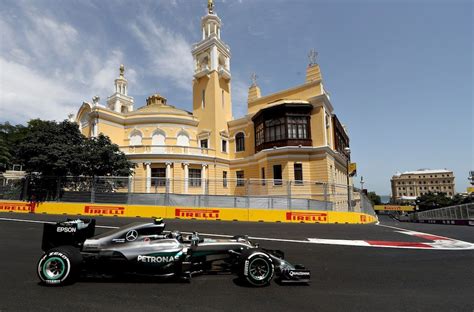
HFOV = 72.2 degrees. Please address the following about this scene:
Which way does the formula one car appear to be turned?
to the viewer's right

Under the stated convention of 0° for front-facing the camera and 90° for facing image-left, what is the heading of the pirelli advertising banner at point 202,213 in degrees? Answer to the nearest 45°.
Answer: approximately 0°

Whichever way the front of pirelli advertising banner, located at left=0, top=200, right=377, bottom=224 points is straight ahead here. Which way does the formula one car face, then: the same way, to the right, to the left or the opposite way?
to the left

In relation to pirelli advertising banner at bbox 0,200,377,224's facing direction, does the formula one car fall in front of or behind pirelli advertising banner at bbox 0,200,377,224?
in front

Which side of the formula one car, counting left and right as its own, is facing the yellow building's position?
left

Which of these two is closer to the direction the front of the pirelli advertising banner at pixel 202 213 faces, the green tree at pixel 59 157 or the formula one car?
the formula one car

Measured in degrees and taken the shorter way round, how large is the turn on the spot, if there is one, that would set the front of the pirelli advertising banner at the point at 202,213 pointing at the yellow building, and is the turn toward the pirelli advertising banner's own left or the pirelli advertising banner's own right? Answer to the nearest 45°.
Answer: approximately 180°

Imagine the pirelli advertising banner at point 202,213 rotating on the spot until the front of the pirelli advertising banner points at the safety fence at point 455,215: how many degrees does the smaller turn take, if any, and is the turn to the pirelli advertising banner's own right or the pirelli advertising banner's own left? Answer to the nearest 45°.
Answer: approximately 90° to the pirelli advertising banner's own left

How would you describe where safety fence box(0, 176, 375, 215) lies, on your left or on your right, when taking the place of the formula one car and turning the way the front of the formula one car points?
on your left

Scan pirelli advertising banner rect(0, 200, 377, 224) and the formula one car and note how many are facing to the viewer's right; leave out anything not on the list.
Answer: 1
